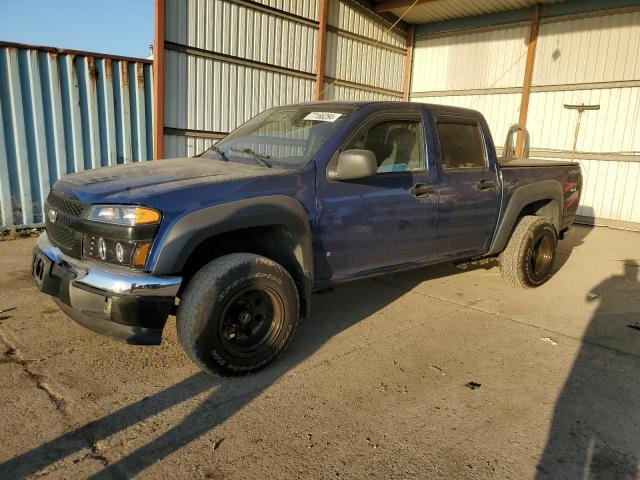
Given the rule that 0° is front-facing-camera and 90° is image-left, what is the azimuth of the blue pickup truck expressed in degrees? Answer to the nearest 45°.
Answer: approximately 45°
